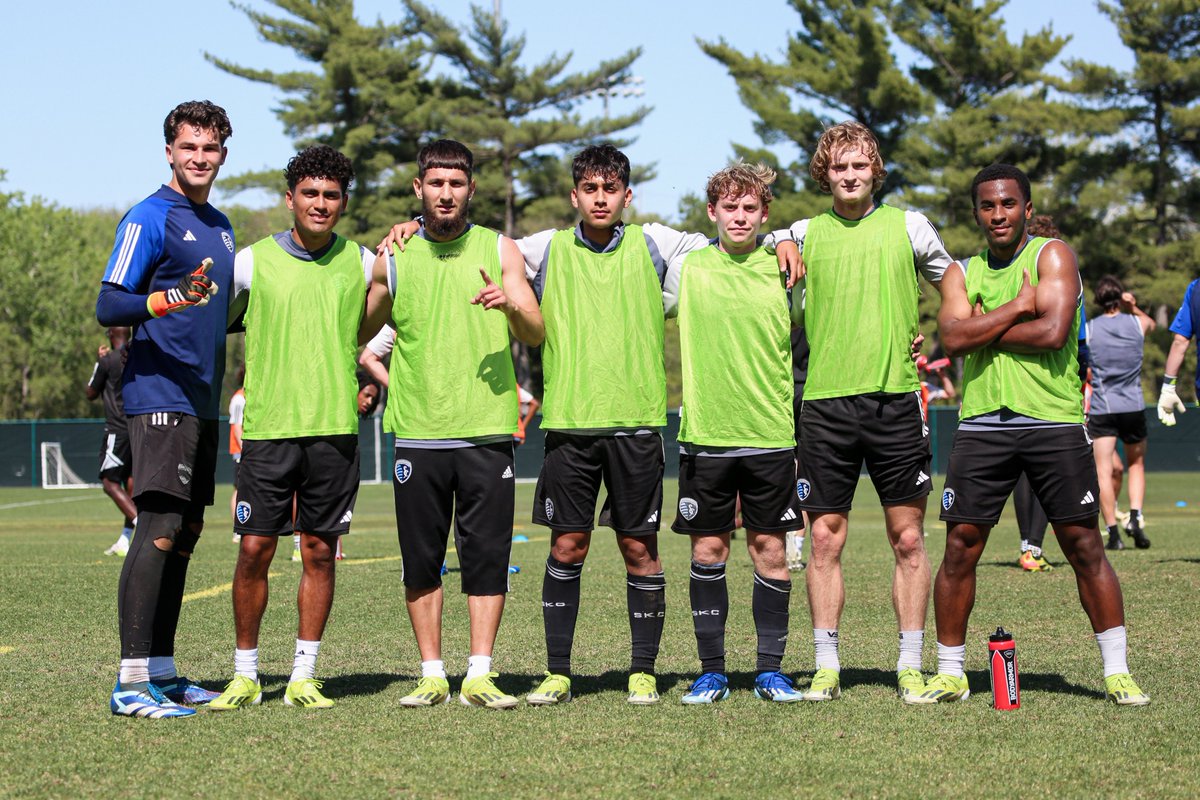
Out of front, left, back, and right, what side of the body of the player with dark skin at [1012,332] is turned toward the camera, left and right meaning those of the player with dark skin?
front

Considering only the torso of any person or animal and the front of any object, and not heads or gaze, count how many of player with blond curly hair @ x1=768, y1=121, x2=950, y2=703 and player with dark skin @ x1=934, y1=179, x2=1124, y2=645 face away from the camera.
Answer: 0

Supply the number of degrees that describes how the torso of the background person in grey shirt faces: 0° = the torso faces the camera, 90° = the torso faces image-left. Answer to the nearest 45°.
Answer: approximately 180°

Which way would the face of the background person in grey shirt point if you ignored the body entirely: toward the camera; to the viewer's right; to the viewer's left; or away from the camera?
away from the camera

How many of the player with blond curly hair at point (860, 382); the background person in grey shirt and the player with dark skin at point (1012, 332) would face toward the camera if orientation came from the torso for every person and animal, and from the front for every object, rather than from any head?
2

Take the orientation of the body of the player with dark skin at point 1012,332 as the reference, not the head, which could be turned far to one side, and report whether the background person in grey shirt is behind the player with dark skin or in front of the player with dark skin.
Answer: behind

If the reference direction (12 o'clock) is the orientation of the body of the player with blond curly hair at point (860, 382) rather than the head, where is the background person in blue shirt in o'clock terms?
The background person in blue shirt is roughly at 7 o'clock from the player with blond curly hair.

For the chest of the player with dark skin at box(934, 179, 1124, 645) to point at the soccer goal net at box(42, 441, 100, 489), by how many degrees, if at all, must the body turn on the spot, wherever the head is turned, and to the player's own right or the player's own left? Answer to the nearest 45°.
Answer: approximately 135° to the player's own right

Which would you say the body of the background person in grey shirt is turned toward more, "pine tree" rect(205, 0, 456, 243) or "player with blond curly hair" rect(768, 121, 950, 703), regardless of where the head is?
the pine tree

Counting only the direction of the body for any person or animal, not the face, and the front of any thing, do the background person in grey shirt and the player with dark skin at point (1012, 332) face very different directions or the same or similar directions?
very different directions

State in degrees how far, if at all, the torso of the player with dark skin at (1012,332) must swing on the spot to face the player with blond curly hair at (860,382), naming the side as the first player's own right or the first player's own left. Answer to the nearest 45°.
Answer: approximately 90° to the first player's own right

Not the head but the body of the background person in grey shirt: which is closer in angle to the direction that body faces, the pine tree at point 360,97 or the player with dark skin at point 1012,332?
the pine tree
